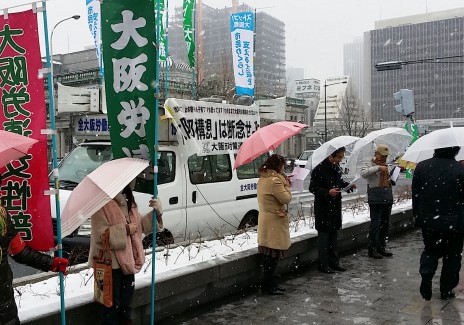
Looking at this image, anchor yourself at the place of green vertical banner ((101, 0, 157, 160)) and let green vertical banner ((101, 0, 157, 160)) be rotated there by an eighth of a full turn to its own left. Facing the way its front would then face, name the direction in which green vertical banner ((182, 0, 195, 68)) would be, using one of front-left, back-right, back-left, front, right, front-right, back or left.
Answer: back-left

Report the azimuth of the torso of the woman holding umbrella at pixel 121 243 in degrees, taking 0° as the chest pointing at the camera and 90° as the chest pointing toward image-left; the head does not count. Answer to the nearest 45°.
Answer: approximately 315°

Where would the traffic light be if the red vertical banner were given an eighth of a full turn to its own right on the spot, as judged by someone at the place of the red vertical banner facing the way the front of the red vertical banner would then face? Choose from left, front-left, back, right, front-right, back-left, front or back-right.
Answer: back

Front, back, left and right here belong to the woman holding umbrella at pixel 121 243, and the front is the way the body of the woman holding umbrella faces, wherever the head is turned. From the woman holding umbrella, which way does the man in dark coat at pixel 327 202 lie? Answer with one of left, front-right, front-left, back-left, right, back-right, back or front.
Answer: left

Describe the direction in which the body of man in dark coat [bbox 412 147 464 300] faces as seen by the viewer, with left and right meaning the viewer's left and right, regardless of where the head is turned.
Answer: facing away from the viewer

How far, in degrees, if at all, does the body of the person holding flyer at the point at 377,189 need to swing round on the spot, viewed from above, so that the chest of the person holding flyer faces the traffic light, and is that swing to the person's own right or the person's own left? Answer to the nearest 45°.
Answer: approximately 135° to the person's own left

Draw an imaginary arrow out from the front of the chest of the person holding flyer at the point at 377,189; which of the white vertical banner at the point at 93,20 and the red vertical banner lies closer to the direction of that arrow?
the red vertical banner

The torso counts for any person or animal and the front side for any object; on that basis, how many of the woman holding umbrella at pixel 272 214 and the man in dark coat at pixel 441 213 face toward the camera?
0
